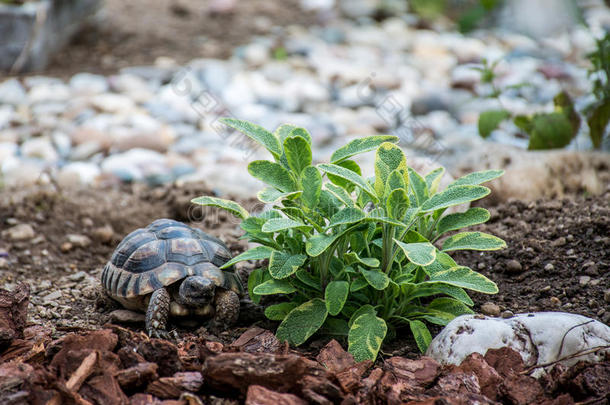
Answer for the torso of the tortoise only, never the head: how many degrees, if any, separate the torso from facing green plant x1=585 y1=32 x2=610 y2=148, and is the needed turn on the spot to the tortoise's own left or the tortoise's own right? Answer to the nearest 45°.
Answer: approximately 90° to the tortoise's own left

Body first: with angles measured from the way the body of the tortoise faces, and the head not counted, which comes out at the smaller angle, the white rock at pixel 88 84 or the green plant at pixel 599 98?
the green plant

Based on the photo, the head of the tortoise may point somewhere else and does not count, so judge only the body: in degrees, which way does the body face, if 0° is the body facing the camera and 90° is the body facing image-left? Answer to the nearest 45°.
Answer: approximately 315°

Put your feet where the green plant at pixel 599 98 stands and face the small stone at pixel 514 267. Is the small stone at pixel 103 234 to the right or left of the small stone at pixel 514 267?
right
